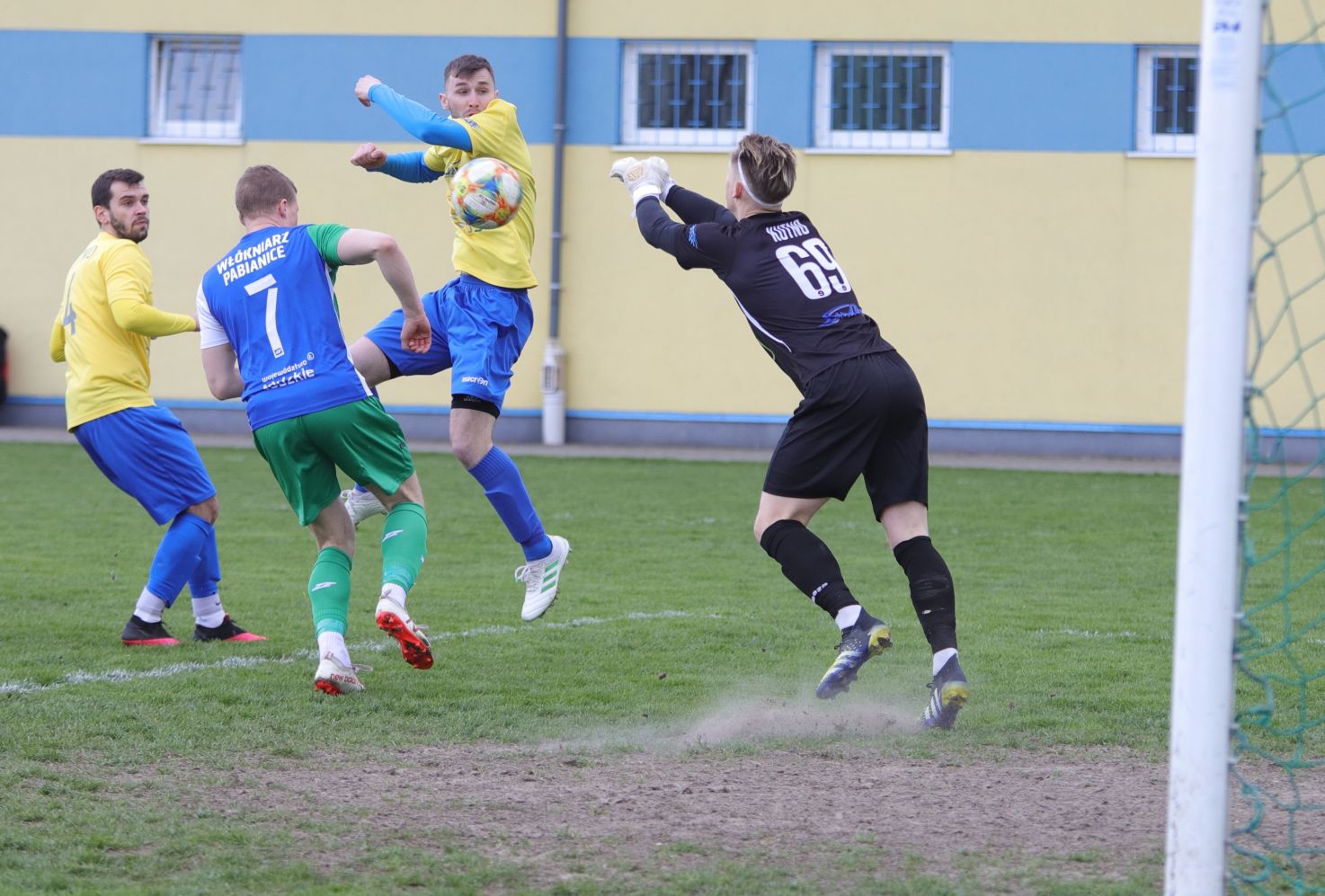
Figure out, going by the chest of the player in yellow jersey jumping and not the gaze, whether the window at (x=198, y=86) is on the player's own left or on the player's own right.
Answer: on the player's own right

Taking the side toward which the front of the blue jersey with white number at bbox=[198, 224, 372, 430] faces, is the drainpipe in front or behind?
in front

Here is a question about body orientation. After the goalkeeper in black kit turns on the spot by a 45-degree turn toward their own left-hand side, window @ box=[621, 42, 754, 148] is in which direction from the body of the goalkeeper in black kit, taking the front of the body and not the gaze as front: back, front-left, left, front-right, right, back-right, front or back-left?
right

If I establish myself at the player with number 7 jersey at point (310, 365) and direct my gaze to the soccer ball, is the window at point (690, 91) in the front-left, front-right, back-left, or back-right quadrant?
front-left

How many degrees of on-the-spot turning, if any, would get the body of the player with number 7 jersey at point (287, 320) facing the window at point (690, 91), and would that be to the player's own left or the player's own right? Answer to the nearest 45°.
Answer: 0° — they already face it

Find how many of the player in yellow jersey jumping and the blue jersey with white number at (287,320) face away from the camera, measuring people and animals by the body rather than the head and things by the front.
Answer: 1

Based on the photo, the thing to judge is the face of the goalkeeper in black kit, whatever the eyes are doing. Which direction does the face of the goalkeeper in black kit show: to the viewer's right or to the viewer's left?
to the viewer's left

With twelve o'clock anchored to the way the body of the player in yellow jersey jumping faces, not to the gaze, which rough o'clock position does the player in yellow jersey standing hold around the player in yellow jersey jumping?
The player in yellow jersey standing is roughly at 2 o'clock from the player in yellow jersey jumping.

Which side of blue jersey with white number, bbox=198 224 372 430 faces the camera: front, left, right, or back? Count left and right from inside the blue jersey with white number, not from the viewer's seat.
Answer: back

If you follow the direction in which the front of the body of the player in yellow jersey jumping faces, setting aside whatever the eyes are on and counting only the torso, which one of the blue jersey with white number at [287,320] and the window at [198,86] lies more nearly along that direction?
the blue jersey with white number

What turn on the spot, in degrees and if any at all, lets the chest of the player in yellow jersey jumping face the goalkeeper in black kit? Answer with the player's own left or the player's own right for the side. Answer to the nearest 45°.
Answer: approximately 90° to the player's own left

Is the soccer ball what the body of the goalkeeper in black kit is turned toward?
yes

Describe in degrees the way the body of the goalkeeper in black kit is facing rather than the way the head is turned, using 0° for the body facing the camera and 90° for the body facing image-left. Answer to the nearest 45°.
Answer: approximately 135°

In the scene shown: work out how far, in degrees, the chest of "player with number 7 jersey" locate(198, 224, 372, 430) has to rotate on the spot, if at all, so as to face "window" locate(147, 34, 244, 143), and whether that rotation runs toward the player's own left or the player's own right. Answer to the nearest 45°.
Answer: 0° — they already face it

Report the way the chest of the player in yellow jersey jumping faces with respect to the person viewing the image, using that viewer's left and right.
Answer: facing the viewer and to the left of the viewer

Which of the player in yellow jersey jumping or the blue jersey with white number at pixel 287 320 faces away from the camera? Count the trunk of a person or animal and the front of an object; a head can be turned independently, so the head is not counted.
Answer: the blue jersey with white number
